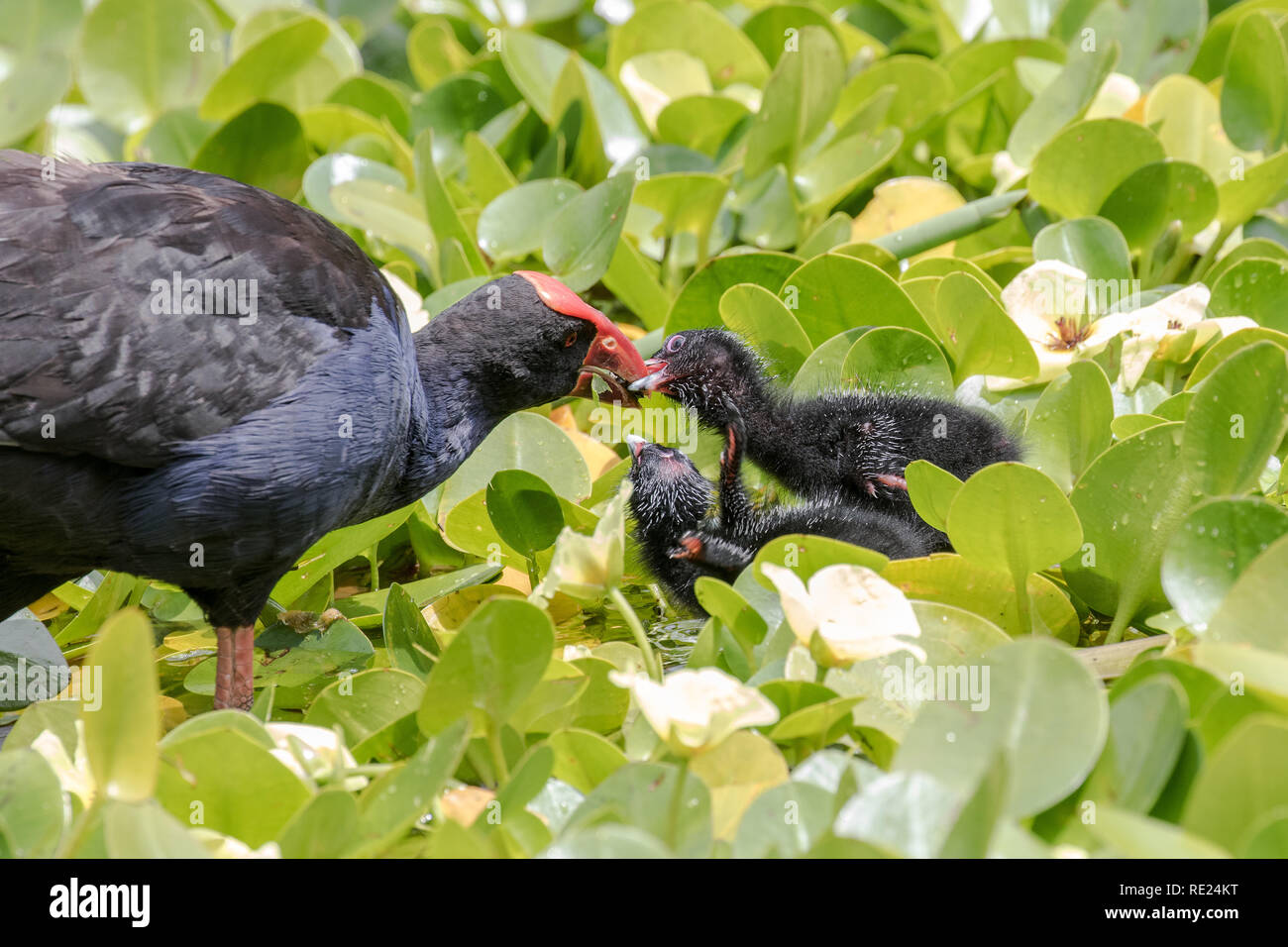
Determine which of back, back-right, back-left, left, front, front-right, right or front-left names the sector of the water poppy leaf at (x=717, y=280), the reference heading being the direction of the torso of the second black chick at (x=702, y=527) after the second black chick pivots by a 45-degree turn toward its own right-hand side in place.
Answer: front-right

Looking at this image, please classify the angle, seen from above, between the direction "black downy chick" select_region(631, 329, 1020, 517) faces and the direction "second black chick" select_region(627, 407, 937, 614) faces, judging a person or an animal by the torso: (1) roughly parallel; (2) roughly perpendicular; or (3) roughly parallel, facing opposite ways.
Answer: roughly parallel

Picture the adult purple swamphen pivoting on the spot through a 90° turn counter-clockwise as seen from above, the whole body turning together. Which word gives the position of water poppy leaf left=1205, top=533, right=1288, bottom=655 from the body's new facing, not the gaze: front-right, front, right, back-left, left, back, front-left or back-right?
back-right

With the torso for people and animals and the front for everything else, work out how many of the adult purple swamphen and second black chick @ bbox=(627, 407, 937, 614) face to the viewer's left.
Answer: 1

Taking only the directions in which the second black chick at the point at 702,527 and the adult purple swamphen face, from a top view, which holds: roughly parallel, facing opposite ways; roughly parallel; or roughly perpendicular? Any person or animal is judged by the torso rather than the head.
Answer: roughly parallel, facing opposite ways

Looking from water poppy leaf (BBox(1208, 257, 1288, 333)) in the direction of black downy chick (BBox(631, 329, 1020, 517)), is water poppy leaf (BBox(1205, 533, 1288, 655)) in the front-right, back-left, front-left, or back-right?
front-left

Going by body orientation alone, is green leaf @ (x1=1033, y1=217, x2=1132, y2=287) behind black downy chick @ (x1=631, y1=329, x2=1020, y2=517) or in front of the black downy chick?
behind

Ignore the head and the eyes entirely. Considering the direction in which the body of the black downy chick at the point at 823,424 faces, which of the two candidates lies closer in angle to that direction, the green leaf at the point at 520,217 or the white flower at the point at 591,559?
the green leaf

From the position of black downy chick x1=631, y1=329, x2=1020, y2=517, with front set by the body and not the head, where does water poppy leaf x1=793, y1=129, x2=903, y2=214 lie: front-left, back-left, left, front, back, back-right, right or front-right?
right

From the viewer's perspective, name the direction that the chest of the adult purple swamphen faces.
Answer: to the viewer's right

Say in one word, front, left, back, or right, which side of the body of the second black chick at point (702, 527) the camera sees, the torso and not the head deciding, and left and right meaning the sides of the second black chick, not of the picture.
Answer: left

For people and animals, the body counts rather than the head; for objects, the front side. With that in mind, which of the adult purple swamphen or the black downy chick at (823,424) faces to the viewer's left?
the black downy chick

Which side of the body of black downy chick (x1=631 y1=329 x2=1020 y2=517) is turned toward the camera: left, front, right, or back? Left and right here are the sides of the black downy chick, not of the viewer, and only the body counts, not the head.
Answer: left

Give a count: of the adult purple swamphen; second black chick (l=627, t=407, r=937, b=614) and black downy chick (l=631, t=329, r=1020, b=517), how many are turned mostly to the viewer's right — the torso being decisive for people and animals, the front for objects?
1

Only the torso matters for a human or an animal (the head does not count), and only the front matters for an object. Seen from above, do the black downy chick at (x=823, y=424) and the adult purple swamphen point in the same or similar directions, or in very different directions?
very different directions

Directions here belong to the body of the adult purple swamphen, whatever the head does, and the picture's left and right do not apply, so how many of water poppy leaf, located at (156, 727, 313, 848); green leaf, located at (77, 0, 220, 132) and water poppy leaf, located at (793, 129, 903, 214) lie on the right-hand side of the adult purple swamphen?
1
